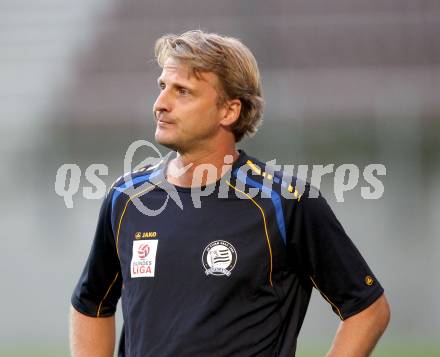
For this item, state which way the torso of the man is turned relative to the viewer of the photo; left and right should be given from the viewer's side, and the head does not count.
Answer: facing the viewer and to the left of the viewer
